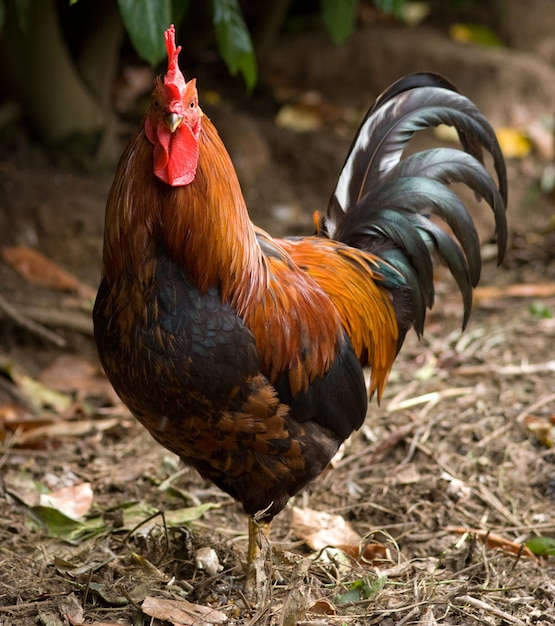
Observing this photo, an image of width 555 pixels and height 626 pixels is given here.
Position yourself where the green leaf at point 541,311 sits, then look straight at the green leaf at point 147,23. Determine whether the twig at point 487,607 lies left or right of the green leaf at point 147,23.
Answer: left

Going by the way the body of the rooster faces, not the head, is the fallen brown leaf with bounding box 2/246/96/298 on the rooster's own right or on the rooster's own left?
on the rooster's own right

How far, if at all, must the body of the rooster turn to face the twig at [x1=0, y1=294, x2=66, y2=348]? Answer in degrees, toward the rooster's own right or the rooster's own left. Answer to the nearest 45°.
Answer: approximately 90° to the rooster's own right

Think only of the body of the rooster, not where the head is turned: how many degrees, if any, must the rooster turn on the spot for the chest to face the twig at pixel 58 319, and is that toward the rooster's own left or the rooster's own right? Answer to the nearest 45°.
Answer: approximately 90° to the rooster's own right

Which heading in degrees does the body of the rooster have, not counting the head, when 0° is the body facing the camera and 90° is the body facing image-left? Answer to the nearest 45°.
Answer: approximately 45°

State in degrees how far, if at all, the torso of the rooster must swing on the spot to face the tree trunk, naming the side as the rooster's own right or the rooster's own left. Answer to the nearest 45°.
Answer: approximately 90° to the rooster's own right

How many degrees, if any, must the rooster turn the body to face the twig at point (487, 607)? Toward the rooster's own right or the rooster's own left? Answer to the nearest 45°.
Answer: approximately 90° to the rooster's own left

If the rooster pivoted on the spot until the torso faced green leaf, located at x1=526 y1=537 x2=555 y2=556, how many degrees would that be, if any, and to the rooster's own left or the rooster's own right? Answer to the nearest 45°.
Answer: approximately 135° to the rooster's own left
